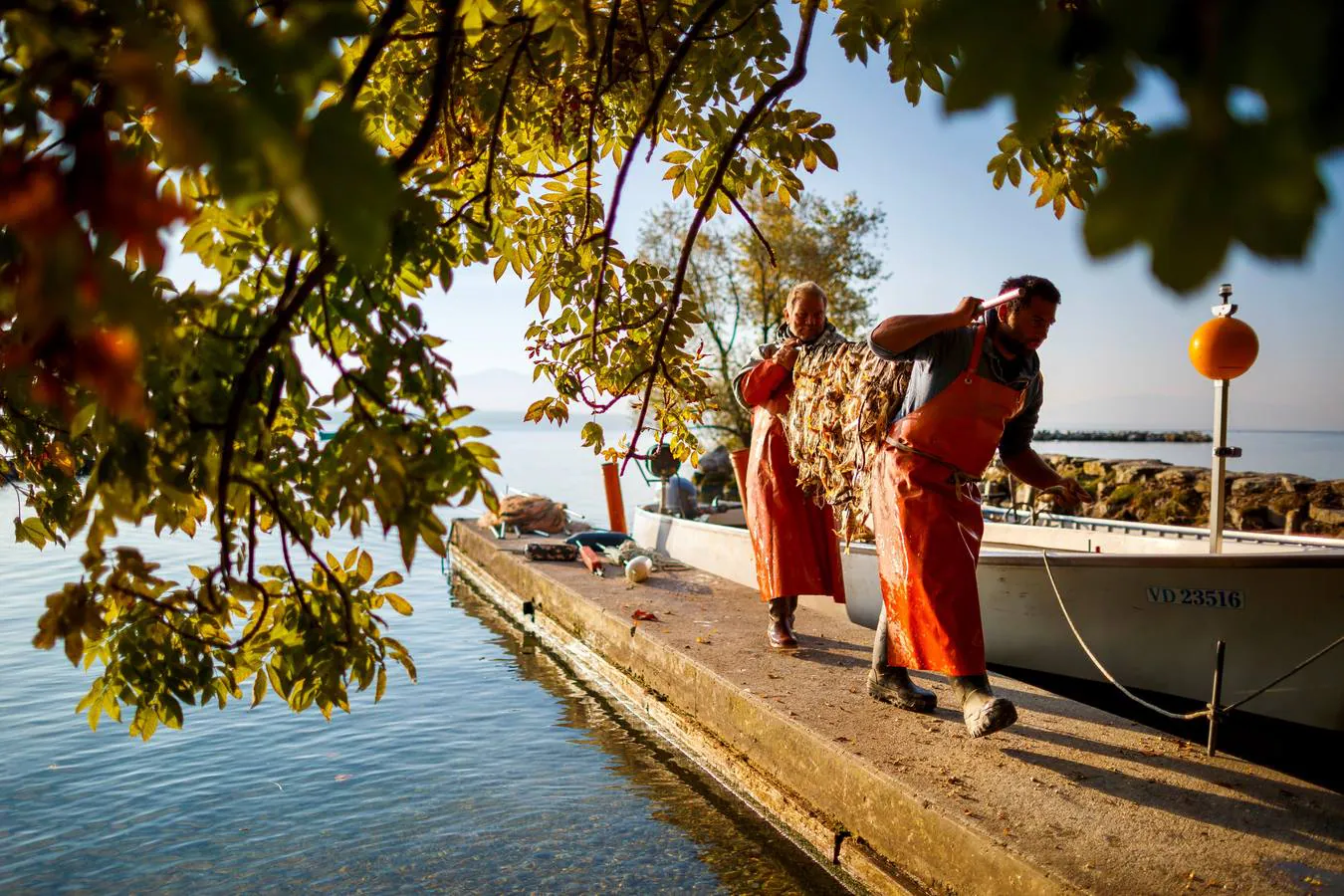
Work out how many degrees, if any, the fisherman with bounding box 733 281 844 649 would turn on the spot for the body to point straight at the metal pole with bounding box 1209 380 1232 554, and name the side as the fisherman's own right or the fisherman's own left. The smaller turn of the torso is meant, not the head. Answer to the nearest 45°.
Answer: approximately 45° to the fisherman's own left

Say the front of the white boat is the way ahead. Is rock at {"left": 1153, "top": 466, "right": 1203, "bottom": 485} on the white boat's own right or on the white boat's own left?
on the white boat's own left

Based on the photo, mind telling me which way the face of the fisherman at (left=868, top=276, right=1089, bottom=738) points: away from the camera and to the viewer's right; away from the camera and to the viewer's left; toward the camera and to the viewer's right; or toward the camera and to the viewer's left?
toward the camera and to the viewer's right

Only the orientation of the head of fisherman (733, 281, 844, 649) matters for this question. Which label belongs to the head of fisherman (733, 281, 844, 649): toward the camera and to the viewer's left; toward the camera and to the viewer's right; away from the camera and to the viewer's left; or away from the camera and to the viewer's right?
toward the camera and to the viewer's right

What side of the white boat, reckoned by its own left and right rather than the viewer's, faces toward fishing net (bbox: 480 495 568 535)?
back

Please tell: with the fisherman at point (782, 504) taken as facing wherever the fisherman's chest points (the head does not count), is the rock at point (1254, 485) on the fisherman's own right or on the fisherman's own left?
on the fisherman's own left

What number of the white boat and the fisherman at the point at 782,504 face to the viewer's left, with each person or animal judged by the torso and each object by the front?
0

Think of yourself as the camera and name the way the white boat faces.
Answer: facing the viewer and to the right of the viewer
